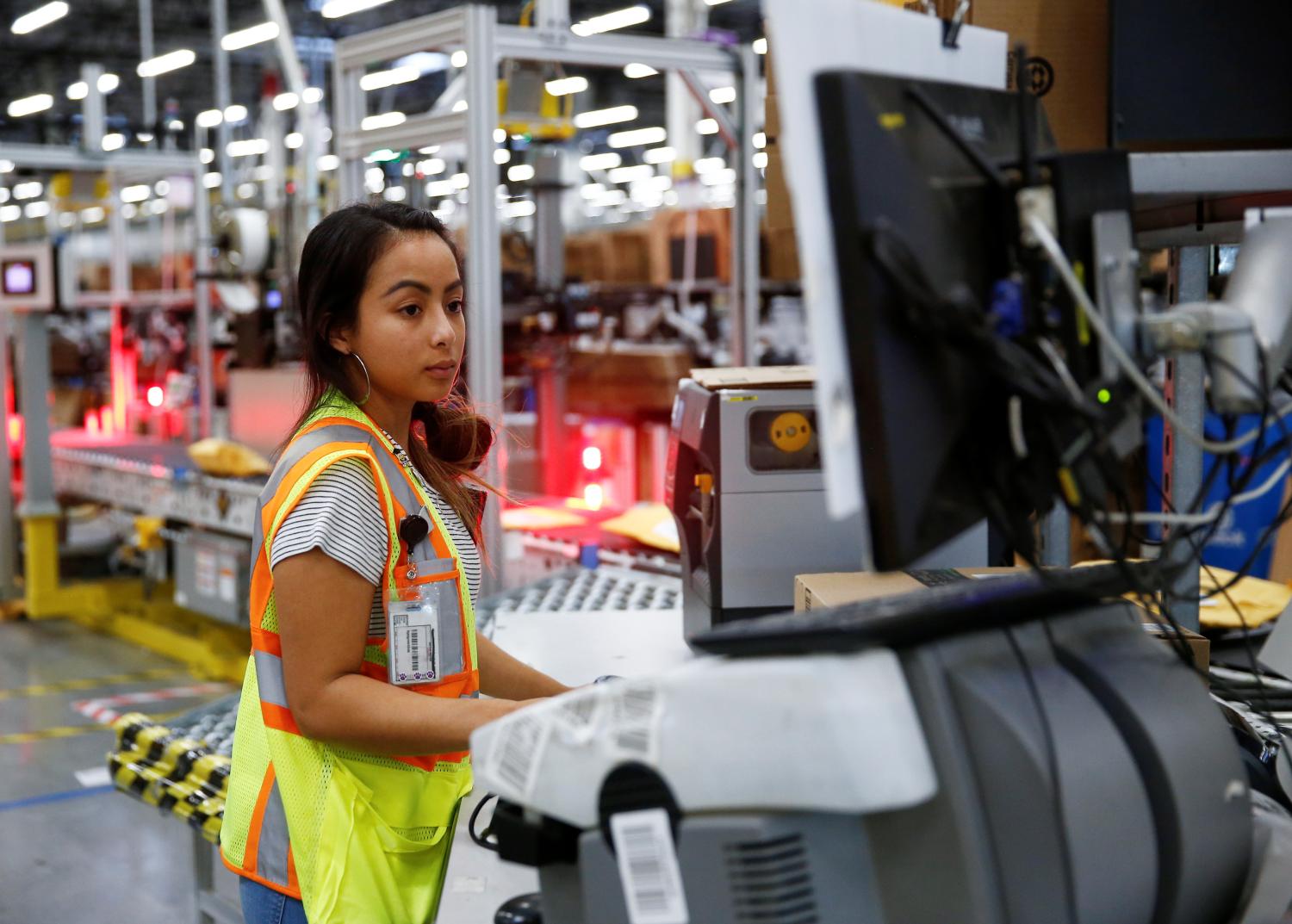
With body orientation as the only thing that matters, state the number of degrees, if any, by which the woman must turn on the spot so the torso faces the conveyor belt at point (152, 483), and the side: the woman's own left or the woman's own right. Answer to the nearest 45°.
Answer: approximately 135° to the woman's own left

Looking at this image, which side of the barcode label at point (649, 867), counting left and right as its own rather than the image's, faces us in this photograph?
front

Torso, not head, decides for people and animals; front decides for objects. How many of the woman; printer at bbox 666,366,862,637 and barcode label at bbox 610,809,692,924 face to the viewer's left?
1

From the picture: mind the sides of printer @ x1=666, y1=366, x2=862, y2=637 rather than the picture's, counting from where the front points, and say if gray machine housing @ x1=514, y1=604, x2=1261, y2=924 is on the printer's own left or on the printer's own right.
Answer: on the printer's own left

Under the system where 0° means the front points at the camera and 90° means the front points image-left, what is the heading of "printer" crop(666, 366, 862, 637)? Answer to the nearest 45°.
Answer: approximately 90°

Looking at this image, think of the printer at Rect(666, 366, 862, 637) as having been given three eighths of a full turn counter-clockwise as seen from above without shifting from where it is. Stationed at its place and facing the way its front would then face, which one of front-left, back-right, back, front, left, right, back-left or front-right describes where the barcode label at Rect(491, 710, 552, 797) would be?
front-right

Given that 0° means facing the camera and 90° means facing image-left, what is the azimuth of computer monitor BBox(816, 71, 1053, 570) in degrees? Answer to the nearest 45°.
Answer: approximately 135°

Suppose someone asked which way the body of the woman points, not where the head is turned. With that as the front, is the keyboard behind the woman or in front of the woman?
in front

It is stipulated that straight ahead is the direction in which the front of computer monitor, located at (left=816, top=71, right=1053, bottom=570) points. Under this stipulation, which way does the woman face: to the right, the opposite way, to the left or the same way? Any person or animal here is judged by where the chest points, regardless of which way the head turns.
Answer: the opposite way

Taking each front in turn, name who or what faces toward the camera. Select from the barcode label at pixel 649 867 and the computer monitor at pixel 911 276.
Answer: the barcode label

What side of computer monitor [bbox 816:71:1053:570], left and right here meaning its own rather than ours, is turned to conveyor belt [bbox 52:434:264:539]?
front

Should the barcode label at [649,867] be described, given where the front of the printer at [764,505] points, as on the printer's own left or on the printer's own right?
on the printer's own left

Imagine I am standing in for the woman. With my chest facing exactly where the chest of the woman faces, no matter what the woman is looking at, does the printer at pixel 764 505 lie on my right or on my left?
on my left

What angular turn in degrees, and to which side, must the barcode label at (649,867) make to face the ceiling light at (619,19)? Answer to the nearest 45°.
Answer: approximately 180°

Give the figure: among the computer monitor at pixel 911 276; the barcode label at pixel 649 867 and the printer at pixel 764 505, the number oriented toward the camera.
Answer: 1
